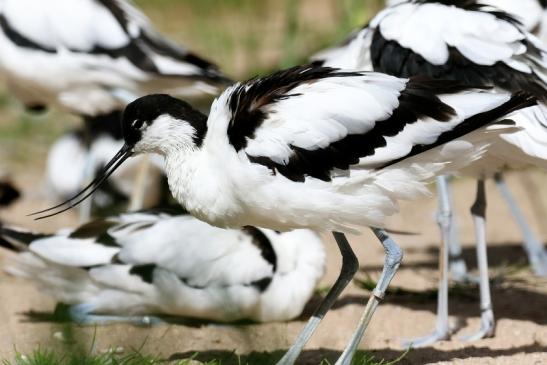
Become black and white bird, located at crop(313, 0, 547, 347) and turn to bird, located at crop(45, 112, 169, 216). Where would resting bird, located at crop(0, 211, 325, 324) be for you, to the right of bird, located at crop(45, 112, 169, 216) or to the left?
left

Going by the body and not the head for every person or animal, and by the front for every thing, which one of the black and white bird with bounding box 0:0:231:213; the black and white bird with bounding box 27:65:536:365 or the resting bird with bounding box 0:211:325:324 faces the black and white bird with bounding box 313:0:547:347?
the resting bird

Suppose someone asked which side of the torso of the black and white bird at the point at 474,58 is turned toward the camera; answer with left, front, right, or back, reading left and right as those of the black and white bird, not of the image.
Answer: left

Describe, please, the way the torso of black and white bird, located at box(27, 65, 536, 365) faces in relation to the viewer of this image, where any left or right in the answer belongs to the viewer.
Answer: facing to the left of the viewer

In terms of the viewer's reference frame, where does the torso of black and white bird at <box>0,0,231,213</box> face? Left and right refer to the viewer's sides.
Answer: facing to the left of the viewer

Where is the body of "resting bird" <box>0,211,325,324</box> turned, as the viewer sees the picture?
to the viewer's right

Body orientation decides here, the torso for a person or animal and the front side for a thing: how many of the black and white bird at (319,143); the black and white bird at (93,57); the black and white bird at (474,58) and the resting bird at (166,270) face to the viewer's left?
3

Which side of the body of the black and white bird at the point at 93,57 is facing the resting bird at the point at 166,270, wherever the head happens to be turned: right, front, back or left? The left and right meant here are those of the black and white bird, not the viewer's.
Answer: left

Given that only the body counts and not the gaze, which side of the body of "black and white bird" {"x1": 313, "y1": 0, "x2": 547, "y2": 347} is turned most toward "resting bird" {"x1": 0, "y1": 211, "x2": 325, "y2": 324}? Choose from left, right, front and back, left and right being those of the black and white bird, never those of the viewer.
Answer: front

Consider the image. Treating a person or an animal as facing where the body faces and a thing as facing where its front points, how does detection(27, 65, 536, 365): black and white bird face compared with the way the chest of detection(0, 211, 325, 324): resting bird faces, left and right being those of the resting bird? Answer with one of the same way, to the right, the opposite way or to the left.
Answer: the opposite way
